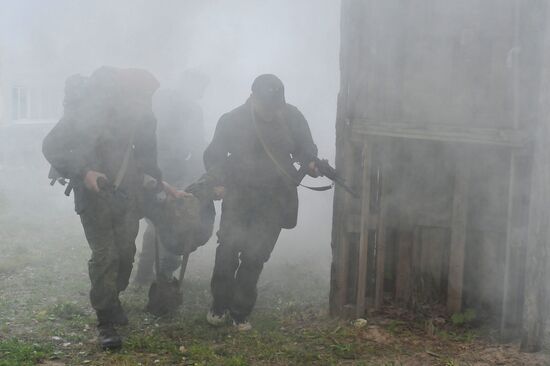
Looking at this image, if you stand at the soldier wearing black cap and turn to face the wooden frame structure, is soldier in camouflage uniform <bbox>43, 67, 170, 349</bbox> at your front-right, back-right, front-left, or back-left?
back-right

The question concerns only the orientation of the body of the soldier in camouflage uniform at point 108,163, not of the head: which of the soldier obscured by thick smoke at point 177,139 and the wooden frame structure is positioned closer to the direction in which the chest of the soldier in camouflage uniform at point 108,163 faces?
the wooden frame structure

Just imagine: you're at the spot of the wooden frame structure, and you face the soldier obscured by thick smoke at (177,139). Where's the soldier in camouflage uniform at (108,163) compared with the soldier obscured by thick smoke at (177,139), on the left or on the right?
left

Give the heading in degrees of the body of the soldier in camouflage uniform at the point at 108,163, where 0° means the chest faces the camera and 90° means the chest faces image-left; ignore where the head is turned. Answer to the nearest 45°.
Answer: approximately 0°

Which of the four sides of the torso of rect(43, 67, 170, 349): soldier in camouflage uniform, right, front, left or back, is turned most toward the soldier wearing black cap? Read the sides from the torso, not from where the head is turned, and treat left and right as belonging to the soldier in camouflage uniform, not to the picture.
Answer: left

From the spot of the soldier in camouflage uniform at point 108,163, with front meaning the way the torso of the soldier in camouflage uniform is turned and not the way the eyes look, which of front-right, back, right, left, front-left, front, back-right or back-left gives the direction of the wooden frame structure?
left

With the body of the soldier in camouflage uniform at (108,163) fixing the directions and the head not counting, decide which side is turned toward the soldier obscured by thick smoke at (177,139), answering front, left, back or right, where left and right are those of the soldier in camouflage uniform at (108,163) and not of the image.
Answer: back
